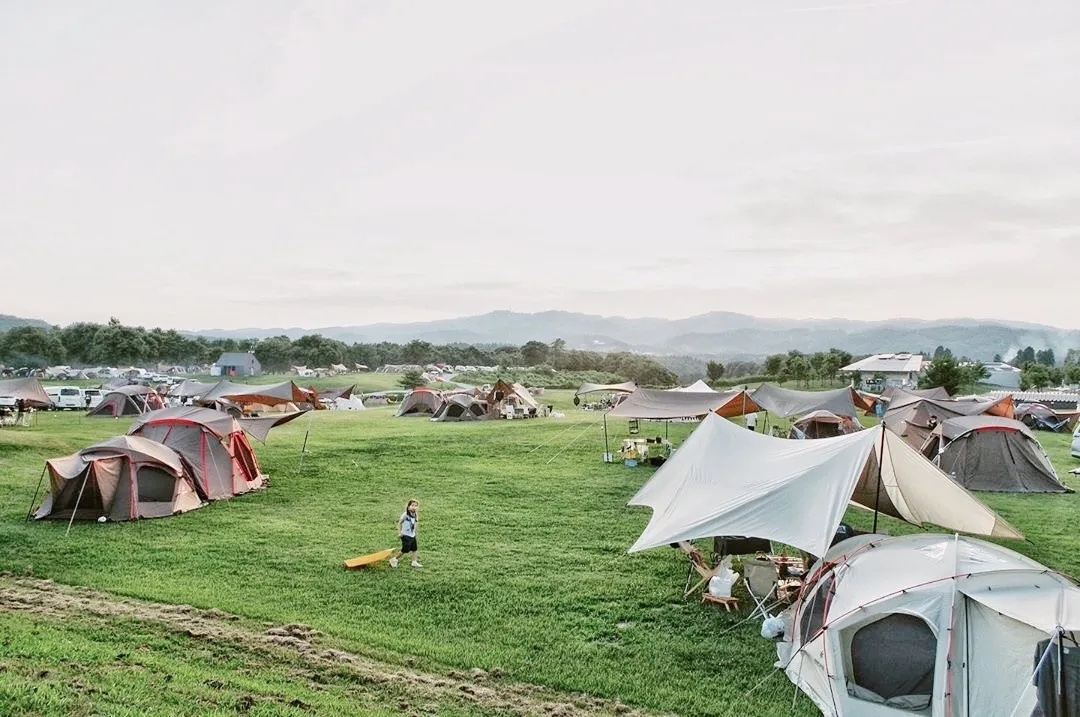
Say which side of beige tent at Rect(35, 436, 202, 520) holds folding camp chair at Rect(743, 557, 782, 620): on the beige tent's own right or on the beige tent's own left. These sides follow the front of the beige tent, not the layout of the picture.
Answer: on the beige tent's own left

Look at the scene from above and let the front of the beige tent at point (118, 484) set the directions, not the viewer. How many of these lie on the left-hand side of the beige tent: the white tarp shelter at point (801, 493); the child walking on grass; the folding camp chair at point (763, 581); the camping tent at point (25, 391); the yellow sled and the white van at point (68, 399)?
4

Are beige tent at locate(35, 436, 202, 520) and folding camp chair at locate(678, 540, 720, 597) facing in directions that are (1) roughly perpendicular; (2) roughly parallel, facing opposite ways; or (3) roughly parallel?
roughly perpendicular

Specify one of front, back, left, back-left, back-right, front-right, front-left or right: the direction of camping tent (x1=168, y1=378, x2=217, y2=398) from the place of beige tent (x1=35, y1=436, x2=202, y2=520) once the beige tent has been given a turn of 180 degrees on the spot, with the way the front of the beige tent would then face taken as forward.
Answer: front-left

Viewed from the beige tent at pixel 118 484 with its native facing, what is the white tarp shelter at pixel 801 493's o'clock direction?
The white tarp shelter is roughly at 9 o'clock from the beige tent.

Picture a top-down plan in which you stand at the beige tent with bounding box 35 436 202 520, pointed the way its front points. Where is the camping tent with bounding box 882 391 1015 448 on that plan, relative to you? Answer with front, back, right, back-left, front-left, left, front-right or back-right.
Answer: back-left
